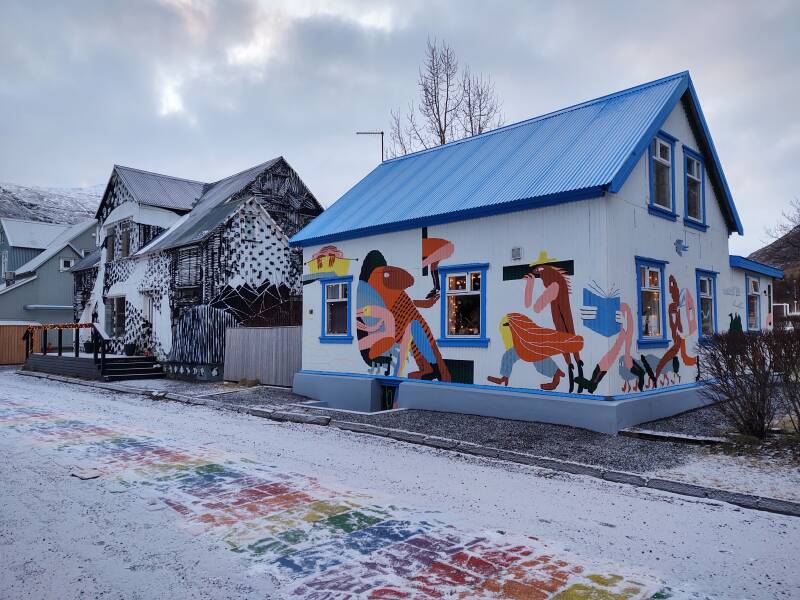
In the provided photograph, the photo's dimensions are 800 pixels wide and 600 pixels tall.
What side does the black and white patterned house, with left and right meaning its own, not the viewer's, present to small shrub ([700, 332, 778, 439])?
left

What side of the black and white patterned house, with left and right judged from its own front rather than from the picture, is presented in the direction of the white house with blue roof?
left

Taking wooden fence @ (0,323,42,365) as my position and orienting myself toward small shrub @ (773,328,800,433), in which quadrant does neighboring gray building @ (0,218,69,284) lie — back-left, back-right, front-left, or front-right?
back-left

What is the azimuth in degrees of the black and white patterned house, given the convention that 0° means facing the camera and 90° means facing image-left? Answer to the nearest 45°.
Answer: approximately 45°

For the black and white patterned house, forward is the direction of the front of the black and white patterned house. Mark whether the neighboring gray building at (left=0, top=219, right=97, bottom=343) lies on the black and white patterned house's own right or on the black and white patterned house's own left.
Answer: on the black and white patterned house's own right

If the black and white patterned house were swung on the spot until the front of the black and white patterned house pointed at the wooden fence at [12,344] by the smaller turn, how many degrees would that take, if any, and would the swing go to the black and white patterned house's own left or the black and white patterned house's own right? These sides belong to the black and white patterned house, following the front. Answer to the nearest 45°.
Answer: approximately 90° to the black and white patterned house's own right
